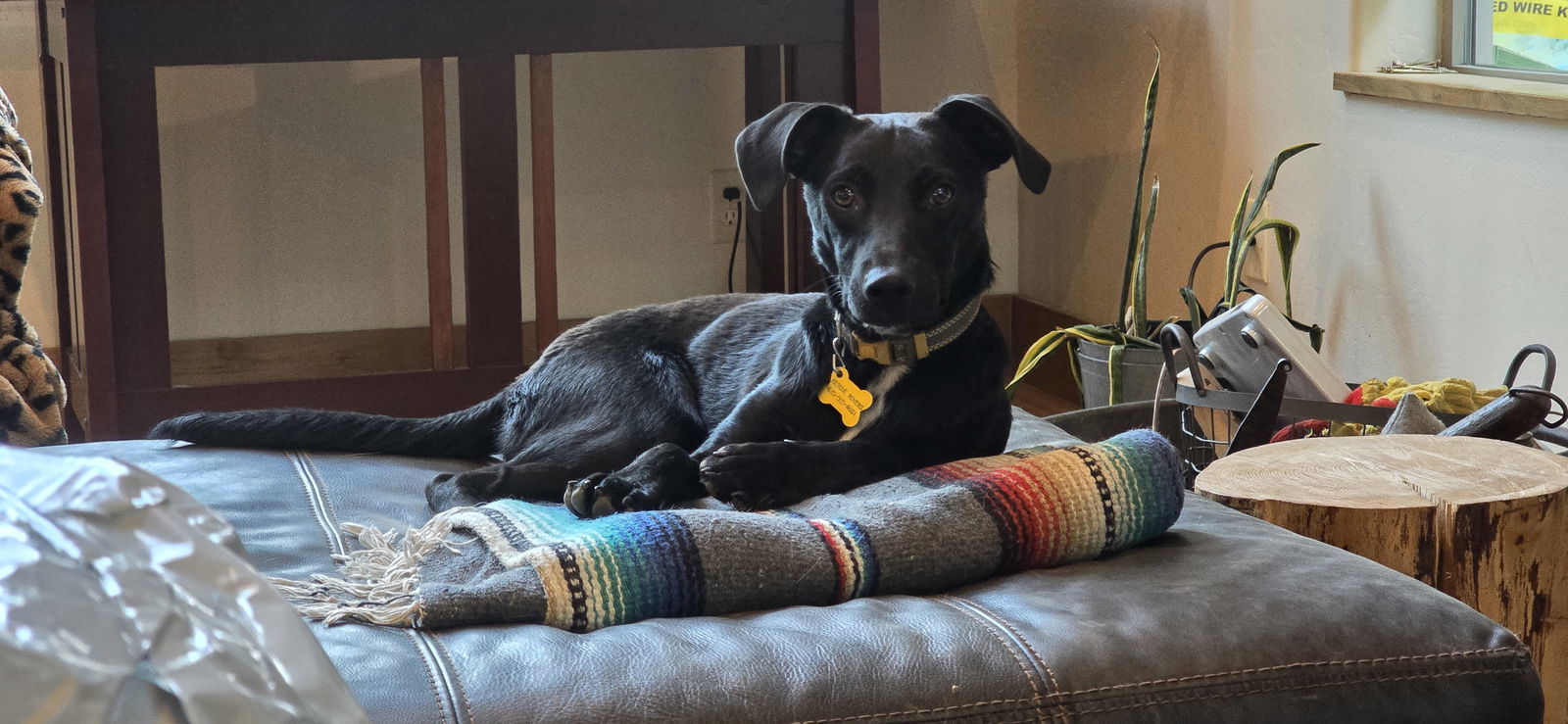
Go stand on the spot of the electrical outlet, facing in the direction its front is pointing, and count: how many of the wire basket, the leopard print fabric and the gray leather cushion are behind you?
0

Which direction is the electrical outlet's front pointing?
toward the camera

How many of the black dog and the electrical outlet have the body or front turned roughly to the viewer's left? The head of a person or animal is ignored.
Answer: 0

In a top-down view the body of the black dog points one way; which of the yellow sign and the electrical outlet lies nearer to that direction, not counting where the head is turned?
the yellow sign

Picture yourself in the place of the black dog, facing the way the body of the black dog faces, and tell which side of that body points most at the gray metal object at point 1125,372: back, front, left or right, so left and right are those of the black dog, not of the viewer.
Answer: left

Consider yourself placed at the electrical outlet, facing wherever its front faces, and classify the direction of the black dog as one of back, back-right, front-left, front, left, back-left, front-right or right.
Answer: front

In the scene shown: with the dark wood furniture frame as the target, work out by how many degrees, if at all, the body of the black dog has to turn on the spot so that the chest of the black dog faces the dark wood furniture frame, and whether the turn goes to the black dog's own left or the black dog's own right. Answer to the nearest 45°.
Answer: approximately 180°

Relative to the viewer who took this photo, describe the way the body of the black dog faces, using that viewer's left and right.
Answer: facing the viewer and to the right of the viewer

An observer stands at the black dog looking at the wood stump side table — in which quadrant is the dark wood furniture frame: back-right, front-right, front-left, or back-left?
back-left

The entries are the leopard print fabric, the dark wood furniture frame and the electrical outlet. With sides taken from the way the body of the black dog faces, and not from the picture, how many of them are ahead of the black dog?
0

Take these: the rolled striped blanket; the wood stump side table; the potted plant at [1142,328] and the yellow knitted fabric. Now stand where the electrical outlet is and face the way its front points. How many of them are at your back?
0

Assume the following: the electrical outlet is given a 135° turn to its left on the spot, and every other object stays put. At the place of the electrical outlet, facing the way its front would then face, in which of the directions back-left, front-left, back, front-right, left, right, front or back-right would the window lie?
right

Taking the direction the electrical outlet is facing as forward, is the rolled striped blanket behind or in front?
in front

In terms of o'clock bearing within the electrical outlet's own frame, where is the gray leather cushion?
The gray leather cushion is roughly at 12 o'clock from the electrical outlet.

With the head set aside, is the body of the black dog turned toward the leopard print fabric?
no

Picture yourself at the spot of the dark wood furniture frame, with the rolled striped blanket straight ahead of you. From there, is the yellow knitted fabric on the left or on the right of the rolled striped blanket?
left

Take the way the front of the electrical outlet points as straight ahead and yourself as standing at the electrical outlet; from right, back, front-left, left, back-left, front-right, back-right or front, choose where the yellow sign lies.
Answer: front-left

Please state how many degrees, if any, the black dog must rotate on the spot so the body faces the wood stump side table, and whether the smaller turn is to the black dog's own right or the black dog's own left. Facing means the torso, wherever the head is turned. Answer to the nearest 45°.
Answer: approximately 45° to the black dog's own left

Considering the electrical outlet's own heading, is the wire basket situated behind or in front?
in front
